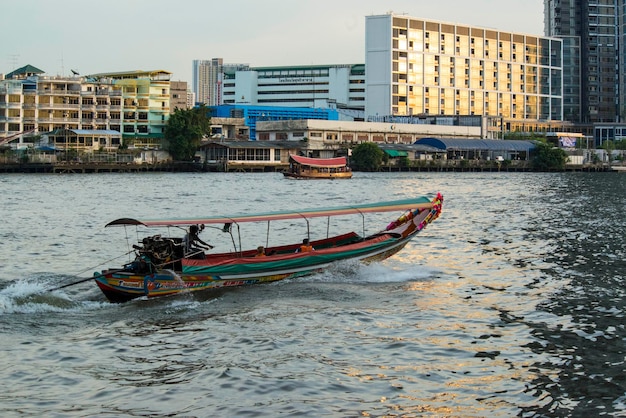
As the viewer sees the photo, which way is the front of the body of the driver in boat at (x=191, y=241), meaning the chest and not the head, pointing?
to the viewer's right

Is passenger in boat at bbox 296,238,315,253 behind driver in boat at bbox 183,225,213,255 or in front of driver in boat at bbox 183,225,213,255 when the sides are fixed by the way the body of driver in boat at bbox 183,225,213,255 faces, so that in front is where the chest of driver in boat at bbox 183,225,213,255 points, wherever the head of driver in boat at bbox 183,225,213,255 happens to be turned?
in front

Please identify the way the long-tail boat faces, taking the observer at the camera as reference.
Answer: facing away from the viewer and to the right of the viewer
